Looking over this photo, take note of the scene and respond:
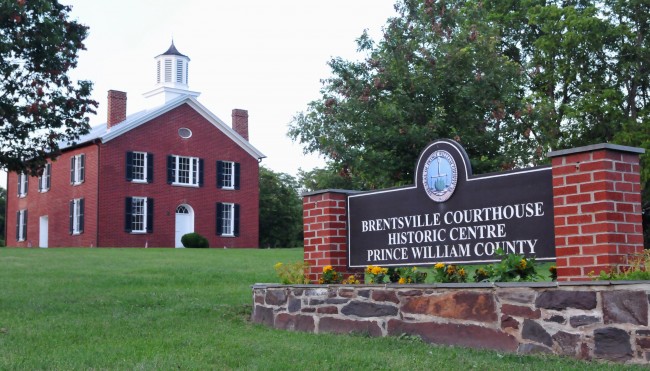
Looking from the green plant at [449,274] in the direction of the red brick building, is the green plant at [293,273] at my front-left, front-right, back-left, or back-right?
front-left

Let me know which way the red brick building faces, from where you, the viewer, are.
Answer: facing the viewer and to the right of the viewer

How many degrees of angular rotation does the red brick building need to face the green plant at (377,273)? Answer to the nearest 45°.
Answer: approximately 45° to its right

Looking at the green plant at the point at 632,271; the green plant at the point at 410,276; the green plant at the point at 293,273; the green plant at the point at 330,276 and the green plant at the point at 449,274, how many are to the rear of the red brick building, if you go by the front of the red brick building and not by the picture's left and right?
0

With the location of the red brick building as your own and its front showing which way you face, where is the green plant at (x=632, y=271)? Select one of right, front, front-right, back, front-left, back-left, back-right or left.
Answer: front-right

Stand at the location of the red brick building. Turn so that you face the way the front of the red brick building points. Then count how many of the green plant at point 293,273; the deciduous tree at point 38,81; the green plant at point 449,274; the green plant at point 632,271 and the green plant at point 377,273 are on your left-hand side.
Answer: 0

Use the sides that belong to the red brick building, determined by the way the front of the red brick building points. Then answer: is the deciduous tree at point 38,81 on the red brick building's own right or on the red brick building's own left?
on the red brick building's own right

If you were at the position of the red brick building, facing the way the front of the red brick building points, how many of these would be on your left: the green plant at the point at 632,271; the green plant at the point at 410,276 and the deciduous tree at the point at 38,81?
0

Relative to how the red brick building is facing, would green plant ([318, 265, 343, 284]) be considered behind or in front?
in front

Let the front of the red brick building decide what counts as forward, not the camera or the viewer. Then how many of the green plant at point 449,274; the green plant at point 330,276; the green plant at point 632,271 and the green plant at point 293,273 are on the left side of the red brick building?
0

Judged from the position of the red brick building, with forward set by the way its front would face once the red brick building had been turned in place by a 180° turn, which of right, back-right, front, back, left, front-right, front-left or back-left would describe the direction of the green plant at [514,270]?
back-left

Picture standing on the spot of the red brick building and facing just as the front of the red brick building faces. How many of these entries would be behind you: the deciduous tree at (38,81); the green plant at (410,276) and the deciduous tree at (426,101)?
0

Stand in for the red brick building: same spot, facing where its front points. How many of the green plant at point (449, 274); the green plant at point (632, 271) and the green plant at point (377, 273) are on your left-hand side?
0

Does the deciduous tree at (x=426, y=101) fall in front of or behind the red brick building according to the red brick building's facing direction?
in front
